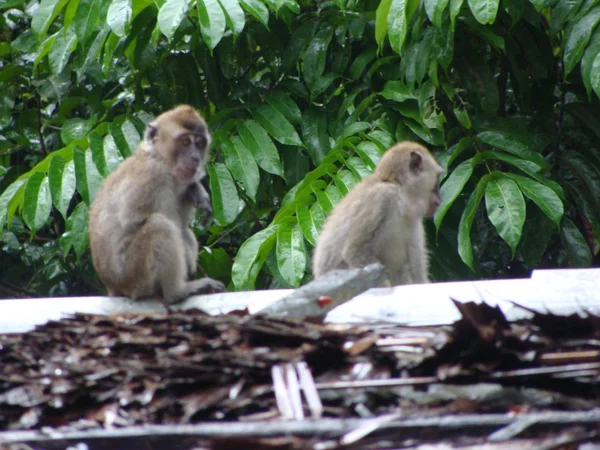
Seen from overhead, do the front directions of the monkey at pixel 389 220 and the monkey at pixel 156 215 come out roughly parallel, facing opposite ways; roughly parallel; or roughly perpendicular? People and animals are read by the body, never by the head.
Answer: roughly parallel

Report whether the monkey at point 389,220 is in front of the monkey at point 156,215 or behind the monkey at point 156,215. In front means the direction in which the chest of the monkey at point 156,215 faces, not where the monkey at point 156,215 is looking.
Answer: in front

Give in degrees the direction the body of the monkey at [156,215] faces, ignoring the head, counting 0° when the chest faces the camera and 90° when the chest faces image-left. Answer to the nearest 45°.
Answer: approximately 270°

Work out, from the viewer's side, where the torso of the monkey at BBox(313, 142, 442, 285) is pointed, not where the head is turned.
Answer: to the viewer's right

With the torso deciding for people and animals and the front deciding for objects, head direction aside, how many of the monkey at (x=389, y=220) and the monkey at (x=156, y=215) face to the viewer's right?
2
